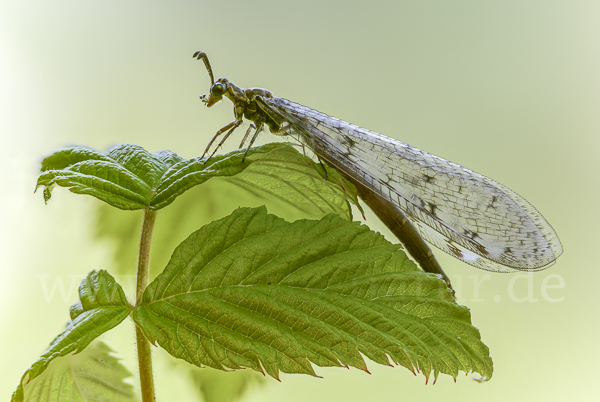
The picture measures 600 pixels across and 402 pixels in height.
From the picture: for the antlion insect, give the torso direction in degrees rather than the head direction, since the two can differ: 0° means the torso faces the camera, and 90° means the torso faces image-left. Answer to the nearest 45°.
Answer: approximately 90°
